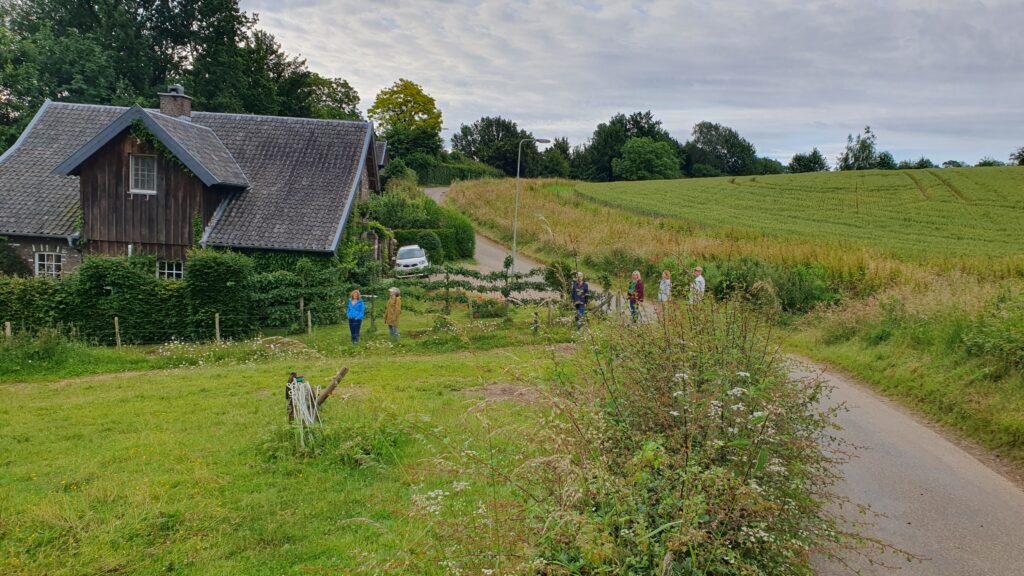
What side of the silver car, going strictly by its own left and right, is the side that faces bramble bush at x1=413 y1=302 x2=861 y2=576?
front

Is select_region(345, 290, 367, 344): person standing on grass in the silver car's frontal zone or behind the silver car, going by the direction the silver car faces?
frontal zone

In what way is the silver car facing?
toward the camera

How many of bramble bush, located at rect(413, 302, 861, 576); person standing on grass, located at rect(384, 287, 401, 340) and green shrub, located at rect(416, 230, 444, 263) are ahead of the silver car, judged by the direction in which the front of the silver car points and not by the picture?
2

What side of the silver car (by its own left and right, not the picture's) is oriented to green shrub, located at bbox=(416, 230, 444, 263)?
back

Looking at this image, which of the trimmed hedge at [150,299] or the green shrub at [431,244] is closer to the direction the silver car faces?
the trimmed hedge

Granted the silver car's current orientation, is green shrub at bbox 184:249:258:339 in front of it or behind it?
in front

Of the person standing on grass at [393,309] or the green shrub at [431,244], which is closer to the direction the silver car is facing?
the person standing on grass

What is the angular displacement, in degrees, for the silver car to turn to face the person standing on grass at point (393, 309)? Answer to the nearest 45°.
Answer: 0° — it already faces them
